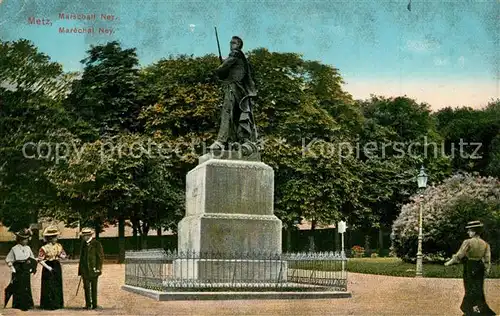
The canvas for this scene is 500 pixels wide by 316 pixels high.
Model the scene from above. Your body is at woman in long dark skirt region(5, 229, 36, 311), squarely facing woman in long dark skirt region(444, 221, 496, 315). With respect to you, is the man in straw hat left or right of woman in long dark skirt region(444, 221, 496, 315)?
left

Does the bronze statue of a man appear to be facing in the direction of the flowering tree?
no

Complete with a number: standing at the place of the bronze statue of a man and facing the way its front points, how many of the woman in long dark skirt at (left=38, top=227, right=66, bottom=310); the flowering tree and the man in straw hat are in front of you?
2

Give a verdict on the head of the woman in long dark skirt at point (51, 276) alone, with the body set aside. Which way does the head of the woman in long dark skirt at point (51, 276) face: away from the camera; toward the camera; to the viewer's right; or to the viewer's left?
toward the camera

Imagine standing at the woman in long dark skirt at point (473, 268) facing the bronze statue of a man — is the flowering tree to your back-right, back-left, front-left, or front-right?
front-right

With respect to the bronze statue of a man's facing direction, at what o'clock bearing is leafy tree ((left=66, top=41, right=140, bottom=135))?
The leafy tree is roughly at 2 o'clock from the bronze statue of a man.

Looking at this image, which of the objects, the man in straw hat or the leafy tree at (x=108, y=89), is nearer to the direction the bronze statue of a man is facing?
the man in straw hat

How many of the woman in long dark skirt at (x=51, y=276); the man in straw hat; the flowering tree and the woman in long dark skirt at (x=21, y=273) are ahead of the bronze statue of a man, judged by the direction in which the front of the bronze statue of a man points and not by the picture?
3

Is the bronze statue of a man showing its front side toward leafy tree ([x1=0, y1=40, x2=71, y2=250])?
no

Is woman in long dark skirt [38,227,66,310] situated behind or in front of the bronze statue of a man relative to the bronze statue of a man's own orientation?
in front

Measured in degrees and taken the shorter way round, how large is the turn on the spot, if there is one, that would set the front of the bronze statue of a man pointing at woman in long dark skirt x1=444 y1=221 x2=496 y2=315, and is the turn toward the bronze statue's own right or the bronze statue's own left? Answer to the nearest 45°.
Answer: approximately 90° to the bronze statue's own left

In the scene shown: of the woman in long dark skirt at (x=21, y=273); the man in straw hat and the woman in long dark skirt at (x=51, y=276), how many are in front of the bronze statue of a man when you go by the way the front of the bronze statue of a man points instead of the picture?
3

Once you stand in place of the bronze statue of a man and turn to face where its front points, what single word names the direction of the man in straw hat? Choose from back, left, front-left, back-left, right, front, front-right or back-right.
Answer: front

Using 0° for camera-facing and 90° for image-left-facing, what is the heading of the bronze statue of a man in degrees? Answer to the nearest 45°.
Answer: approximately 45°

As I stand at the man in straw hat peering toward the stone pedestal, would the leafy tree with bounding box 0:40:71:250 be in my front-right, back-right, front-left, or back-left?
front-left
